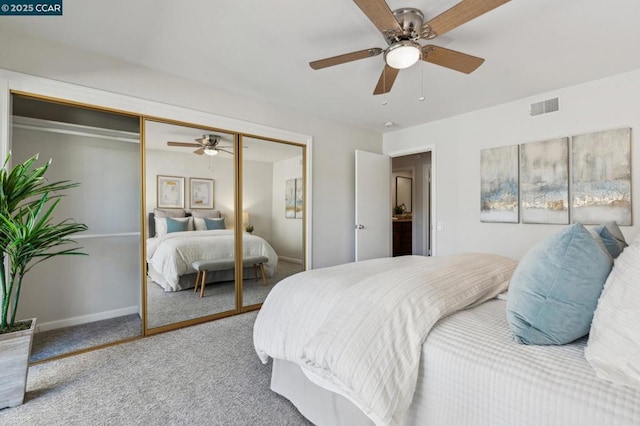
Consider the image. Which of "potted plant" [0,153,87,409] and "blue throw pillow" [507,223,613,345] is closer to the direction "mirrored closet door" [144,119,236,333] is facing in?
the blue throw pillow

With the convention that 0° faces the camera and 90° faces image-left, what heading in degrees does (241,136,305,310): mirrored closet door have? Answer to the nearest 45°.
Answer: approximately 315°

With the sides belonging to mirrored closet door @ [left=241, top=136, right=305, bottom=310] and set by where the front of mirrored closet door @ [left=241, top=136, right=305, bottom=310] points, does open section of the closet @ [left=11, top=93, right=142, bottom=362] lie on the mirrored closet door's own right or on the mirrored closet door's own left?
on the mirrored closet door's own right

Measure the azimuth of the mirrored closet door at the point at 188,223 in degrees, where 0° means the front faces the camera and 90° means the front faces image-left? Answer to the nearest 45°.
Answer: approximately 315°

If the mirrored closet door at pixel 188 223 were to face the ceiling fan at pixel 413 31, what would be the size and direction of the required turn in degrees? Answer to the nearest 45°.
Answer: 0° — it already faces it

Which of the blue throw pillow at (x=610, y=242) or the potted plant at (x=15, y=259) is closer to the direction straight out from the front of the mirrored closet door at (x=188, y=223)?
the blue throw pillow

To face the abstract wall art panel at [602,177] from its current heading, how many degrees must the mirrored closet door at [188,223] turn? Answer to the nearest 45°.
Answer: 0° — it already faces it

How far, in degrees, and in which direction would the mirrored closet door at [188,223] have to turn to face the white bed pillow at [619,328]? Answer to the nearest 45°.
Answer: approximately 45° to its right

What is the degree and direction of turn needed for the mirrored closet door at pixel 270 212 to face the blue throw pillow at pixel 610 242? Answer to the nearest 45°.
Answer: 0° — it already faces it

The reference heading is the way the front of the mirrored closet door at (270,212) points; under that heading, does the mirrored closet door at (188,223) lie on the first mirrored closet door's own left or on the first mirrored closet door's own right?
on the first mirrored closet door's own right

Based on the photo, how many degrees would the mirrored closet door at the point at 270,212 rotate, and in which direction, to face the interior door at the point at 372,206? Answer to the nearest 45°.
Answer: approximately 45° to its left
